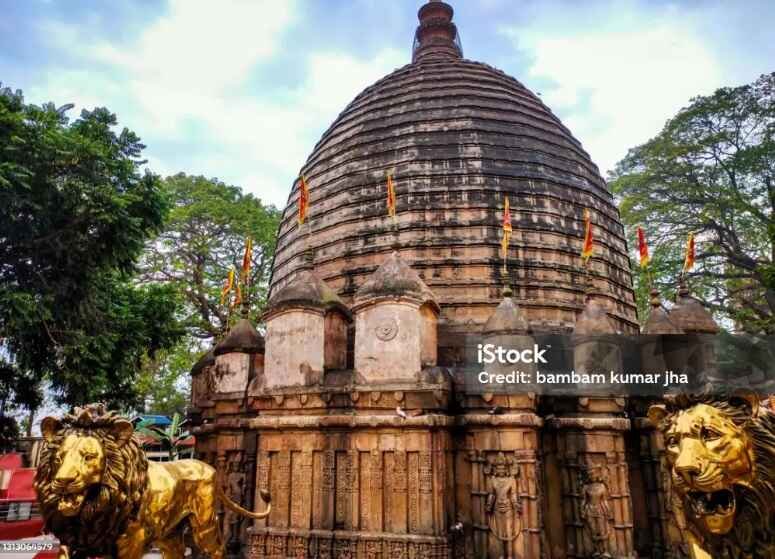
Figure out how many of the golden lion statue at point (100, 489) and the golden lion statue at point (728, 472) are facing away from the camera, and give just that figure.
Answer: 0

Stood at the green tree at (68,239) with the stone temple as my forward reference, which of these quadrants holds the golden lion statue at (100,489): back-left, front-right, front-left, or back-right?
front-right

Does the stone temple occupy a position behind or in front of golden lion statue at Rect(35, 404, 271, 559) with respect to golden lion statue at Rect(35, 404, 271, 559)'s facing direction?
behind

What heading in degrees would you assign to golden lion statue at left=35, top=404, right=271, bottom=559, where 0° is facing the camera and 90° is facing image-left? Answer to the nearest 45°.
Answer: approximately 45°

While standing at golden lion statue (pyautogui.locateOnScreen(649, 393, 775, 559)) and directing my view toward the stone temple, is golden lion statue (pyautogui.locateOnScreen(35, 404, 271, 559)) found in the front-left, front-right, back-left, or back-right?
front-left

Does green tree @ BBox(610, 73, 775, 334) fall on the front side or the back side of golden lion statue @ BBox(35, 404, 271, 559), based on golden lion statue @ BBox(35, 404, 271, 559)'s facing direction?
on the back side

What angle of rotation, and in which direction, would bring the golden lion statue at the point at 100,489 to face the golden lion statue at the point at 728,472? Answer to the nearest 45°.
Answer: approximately 90° to its left

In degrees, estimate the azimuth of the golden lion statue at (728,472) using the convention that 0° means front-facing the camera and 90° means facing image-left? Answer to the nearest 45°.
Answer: approximately 45°

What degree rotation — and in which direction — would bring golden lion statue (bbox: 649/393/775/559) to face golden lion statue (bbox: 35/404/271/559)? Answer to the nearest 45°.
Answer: approximately 45° to its right

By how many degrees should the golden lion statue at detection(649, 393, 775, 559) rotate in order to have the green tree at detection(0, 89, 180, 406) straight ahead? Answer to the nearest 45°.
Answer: approximately 45° to its right

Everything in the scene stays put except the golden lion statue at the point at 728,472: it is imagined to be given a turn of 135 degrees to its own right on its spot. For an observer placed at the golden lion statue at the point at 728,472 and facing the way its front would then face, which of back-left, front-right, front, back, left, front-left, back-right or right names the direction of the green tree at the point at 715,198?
front

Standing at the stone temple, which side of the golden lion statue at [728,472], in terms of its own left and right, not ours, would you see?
right
